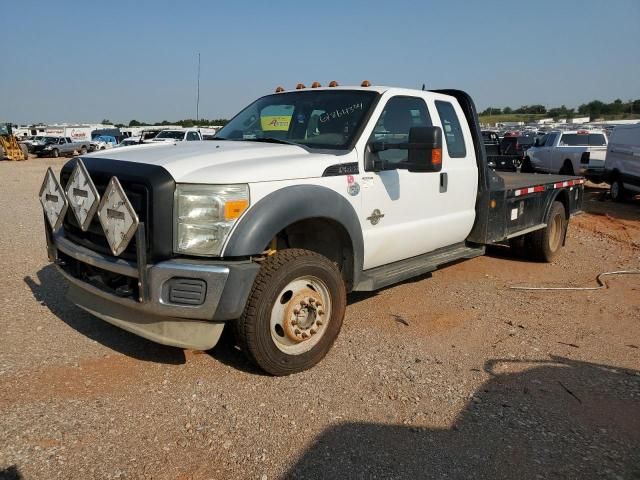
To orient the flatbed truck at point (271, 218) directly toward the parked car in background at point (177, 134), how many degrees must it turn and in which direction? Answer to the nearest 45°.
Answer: approximately 135° to its right

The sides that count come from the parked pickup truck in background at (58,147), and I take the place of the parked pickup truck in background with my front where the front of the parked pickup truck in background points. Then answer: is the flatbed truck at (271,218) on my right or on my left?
on my left

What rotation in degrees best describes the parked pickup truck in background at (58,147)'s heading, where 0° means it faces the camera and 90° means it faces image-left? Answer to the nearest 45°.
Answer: approximately 45°

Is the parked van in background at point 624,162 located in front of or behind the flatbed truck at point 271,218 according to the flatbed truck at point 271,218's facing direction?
behind

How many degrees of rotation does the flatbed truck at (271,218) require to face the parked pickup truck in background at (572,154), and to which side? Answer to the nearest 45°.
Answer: approximately 180°

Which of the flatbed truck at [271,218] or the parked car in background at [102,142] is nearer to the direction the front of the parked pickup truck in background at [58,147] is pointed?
the flatbed truck
